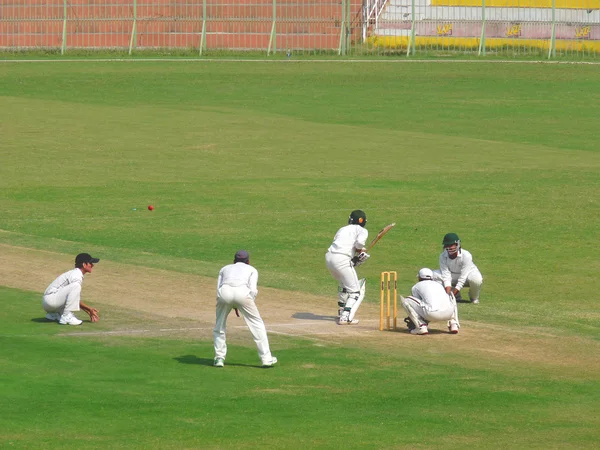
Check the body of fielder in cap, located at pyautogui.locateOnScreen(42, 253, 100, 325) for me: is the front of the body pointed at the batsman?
yes

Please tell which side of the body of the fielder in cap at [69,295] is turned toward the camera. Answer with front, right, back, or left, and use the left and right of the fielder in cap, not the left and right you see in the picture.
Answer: right

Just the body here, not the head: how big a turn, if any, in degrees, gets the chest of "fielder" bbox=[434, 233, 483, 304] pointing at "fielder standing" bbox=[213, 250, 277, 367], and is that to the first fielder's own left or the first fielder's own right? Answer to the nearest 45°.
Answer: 0° — they already face them

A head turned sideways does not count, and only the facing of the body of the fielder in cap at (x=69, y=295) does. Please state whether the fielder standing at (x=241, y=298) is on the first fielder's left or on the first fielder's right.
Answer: on the first fielder's right

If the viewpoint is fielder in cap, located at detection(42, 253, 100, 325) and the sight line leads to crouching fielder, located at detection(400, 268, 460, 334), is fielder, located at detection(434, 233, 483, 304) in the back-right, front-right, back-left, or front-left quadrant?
front-left

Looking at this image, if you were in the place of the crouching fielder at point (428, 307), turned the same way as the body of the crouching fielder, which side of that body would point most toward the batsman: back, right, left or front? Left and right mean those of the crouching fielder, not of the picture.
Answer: front

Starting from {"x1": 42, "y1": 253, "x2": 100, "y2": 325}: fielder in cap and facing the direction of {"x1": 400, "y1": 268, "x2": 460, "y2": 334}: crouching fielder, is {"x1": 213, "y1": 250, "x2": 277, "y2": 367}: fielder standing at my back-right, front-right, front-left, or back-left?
front-right

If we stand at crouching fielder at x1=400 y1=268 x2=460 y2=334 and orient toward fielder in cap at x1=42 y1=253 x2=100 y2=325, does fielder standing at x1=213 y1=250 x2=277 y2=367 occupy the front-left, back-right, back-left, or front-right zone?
front-left

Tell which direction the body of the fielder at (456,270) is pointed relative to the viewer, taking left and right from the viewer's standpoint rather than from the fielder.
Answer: facing the viewer and to the left of the viewer

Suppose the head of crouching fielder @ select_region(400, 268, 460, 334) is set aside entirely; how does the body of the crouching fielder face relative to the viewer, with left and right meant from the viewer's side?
facing away from the viewer and to the left of the viewer

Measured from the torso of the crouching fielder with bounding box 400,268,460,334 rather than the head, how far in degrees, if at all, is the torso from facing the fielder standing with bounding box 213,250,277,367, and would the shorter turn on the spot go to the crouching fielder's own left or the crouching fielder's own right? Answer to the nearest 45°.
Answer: approximately 90° to the crouching fielder's own left

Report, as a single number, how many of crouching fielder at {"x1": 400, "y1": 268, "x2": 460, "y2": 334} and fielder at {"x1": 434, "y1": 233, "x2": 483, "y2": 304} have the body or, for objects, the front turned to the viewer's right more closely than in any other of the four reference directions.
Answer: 0

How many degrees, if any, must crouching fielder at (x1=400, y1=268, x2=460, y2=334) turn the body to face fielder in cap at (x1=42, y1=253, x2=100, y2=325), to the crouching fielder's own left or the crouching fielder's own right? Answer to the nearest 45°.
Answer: approximately 45° to the crouching fielder's own left

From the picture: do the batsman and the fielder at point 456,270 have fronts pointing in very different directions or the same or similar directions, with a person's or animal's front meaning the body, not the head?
very different directions

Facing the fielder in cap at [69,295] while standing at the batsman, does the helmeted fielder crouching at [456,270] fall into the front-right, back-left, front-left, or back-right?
back-right
